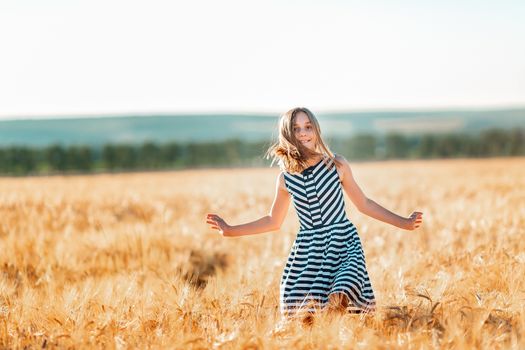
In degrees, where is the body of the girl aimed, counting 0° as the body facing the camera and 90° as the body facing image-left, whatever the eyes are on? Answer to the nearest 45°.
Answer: approximately 0°
